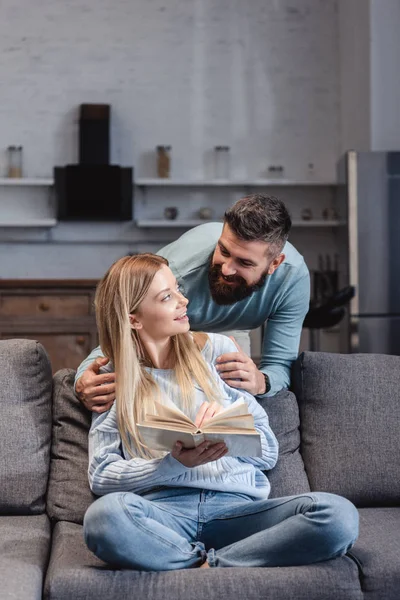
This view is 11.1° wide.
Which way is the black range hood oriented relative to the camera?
toward the camera

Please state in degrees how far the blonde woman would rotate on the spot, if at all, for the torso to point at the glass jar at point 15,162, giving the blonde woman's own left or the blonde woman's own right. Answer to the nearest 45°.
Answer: approximately 180°

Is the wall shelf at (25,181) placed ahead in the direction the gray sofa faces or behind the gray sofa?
behind

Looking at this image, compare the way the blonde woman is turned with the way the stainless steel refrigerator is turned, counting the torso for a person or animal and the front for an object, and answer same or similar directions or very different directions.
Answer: same or similar directions

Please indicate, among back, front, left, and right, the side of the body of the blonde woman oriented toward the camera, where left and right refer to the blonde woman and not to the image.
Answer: front

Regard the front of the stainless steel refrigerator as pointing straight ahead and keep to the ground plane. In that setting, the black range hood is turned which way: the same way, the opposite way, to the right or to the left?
the same way

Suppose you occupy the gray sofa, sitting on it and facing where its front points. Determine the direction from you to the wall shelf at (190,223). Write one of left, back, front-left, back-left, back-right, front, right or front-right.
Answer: back

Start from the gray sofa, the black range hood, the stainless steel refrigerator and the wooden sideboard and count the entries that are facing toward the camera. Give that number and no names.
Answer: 4

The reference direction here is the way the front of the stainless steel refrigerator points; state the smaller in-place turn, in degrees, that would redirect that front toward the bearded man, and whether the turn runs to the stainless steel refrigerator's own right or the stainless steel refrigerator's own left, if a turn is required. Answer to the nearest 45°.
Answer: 0° — it already faces them

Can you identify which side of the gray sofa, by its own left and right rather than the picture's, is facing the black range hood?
back

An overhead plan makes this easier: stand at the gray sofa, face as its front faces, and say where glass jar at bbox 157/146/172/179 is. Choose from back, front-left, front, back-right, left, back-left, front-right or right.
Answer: back

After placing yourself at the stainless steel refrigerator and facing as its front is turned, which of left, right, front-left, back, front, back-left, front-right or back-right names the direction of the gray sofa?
front

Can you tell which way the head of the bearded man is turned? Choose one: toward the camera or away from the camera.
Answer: toward the camera

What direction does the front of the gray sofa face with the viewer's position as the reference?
facing the viewer

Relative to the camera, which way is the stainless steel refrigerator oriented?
toward the camera

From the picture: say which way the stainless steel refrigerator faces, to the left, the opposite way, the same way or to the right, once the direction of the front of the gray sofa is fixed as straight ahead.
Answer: the same way
